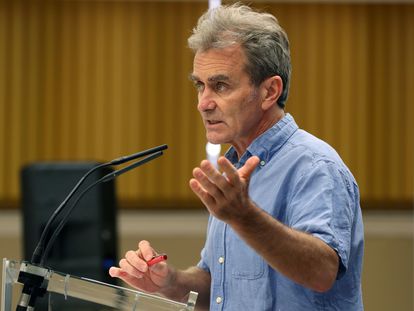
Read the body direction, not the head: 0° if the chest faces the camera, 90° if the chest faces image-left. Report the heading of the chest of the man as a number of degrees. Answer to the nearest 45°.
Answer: approximately 45°

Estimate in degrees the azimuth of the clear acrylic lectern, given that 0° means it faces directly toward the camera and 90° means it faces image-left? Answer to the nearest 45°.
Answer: approximately 90°

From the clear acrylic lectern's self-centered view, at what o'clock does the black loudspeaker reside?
The black loudspeaker is roughly at 3 o'clock from the clear acrylic lectern.
